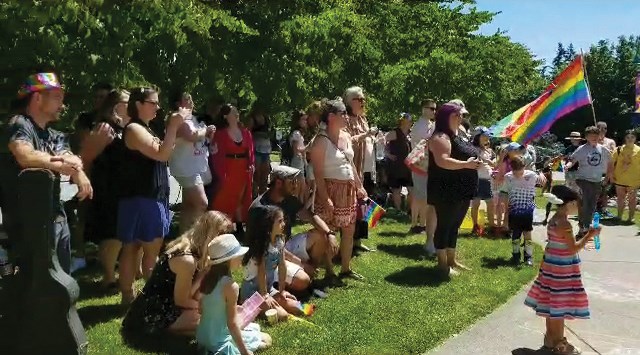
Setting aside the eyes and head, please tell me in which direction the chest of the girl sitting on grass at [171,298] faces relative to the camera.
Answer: to the viewer's right

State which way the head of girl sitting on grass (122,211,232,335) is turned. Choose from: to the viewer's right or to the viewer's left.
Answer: to the viewer's right

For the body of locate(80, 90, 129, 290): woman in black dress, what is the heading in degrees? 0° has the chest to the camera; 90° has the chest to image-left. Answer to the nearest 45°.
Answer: approximately 270°

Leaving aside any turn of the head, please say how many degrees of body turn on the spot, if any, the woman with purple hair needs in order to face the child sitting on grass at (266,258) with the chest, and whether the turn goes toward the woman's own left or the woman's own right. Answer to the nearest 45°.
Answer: approximately 135° to the woman's own right

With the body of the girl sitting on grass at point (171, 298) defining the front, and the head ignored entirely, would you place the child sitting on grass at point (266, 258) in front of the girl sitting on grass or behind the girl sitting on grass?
in front

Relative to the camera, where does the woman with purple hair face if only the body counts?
to the viewer's right

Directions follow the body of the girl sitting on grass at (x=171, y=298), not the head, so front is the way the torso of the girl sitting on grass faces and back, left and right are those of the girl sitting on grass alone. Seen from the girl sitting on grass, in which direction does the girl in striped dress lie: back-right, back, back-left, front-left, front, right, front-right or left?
front

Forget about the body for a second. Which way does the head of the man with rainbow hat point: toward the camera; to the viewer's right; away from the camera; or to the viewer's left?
to the viewer's right
